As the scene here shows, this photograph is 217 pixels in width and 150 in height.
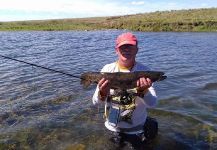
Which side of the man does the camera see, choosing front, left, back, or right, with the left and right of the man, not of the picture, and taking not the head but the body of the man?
front

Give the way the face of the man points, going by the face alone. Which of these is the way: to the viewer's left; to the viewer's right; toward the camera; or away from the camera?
toward the camera
